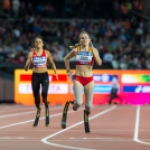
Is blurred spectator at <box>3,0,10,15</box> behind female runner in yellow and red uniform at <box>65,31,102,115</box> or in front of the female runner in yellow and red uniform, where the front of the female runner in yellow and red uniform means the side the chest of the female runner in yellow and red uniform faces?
behind

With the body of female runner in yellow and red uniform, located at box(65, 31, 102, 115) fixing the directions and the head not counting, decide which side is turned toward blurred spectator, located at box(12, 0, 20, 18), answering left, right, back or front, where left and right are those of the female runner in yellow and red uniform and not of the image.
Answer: back

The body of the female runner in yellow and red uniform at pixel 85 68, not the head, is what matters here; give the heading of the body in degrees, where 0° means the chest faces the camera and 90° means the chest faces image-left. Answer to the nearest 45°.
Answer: approximately 0°
